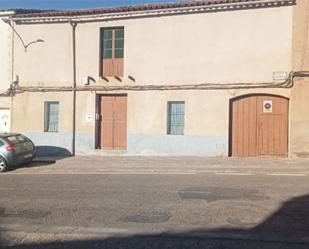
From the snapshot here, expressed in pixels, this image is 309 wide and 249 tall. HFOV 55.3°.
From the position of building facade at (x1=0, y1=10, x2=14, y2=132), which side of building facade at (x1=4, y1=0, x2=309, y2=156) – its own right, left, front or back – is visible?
right

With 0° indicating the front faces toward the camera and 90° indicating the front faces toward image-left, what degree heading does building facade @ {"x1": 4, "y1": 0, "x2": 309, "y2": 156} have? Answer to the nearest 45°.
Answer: approximately 0°
